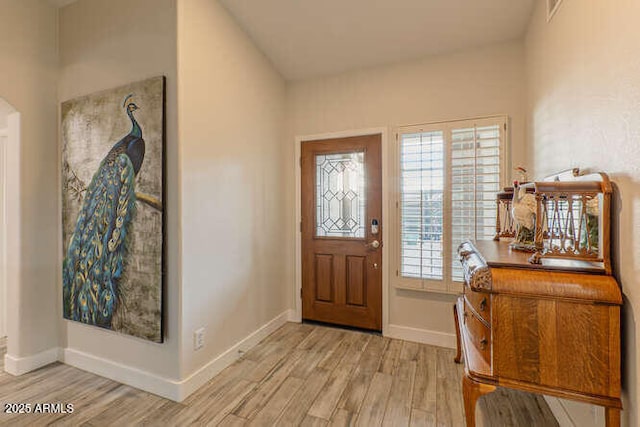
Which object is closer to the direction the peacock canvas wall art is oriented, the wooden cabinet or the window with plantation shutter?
the wooden cabinet

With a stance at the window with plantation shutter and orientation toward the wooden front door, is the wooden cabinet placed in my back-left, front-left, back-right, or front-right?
back-left

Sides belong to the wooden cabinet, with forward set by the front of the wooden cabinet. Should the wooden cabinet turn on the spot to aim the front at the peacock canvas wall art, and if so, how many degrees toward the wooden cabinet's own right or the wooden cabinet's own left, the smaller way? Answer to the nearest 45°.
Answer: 0° — it already faces it

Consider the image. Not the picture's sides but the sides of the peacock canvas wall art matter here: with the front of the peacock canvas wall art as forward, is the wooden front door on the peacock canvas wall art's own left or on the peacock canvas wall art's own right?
on the peacock canvas wall art's own left

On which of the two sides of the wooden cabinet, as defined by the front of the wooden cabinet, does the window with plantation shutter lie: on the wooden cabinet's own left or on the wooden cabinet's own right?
on the wooden cabinet's own right

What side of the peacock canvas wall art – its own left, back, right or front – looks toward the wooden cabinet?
left

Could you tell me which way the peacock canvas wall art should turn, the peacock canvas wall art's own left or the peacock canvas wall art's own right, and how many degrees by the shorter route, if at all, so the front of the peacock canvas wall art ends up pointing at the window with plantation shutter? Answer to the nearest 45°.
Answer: approximately 90° to the peacock canvas wall art's own left

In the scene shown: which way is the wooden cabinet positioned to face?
to the viewer's left

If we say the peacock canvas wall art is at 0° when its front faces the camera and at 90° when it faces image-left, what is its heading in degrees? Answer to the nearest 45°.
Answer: approximately 45°

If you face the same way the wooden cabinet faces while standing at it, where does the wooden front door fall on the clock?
The wooden front door is roughly at 1 o'clock from the wooden cabinet.
